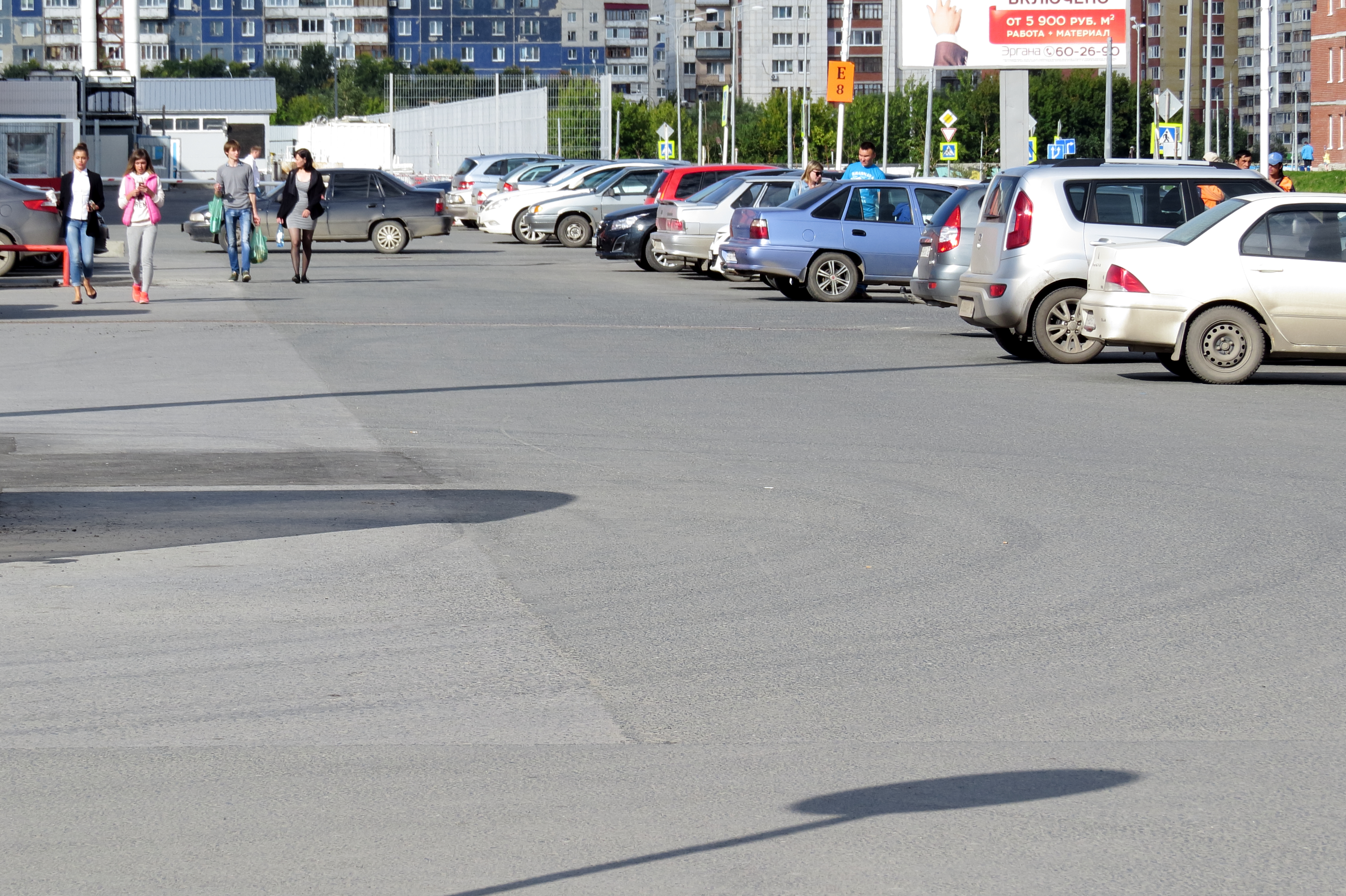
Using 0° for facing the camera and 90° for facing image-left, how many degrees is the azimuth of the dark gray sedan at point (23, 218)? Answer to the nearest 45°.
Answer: approximately 90°

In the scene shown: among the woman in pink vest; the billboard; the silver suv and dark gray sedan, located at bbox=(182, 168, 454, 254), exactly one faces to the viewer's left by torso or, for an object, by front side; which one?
the dark gray sedan

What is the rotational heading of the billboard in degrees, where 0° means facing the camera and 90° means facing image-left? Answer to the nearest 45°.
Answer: approximately 0°

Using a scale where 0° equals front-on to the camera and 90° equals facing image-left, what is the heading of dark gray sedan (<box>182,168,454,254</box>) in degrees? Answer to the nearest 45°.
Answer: approximately 90°
